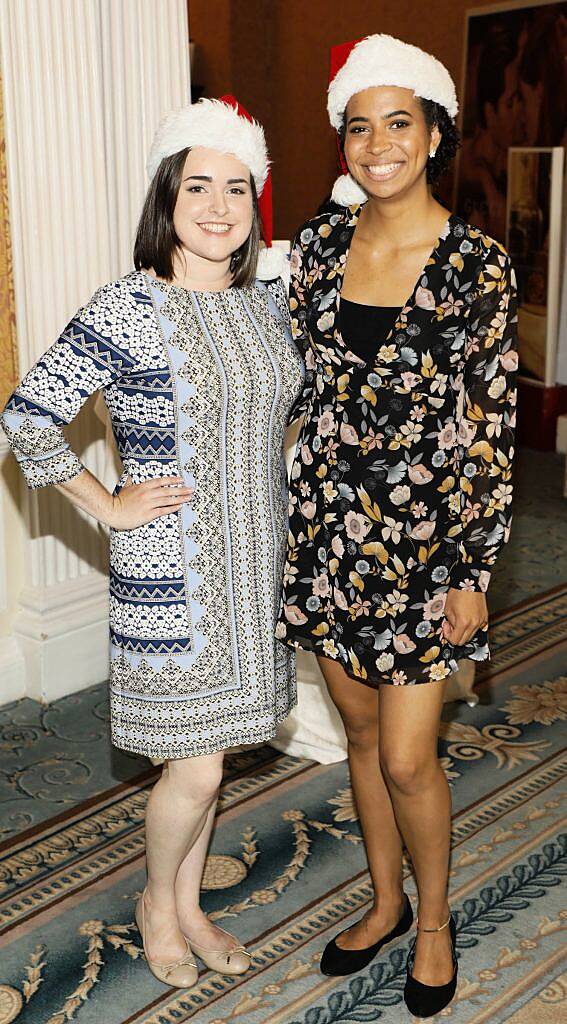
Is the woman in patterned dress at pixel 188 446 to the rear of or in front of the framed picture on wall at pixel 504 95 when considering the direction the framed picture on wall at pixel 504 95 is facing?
in front

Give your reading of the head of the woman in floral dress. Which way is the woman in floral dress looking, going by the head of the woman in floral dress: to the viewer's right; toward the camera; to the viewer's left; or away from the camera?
toward the camera

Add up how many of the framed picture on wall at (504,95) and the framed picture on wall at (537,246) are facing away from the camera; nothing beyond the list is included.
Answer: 0

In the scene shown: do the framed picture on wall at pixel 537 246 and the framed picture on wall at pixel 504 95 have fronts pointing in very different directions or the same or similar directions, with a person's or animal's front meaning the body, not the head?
same or similar directions

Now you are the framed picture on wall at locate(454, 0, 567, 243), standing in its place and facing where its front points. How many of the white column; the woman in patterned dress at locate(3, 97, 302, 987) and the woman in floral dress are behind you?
0

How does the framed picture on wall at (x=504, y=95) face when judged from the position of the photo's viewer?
facing the viewer and to the left of the viewer

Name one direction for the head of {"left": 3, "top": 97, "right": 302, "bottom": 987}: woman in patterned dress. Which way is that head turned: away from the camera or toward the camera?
toward the camera
